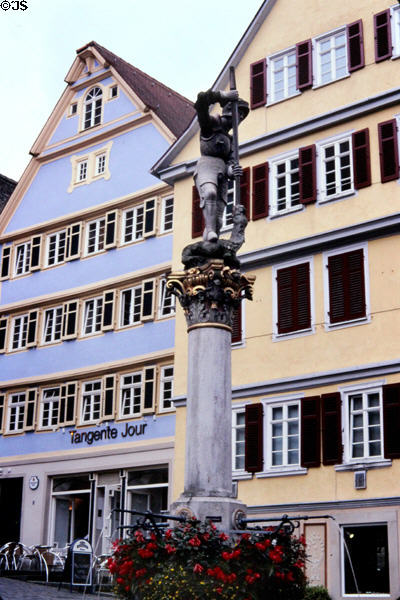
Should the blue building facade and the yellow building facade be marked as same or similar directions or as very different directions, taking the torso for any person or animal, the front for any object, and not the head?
same or similar directions

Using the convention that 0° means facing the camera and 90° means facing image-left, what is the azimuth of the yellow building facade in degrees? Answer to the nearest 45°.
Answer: approximately 45°

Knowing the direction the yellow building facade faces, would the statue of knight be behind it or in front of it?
in front

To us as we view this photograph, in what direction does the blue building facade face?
facing the viewer and to the left of the viewer

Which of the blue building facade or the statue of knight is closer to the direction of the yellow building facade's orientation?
the statue of knight

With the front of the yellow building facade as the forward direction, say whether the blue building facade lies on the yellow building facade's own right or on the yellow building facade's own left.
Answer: on the yellow building facade's own right

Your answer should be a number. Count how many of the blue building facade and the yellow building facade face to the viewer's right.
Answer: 0

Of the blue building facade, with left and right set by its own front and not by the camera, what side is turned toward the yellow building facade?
left

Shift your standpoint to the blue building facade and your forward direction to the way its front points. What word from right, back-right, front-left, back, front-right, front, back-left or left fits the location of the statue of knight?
front-left
